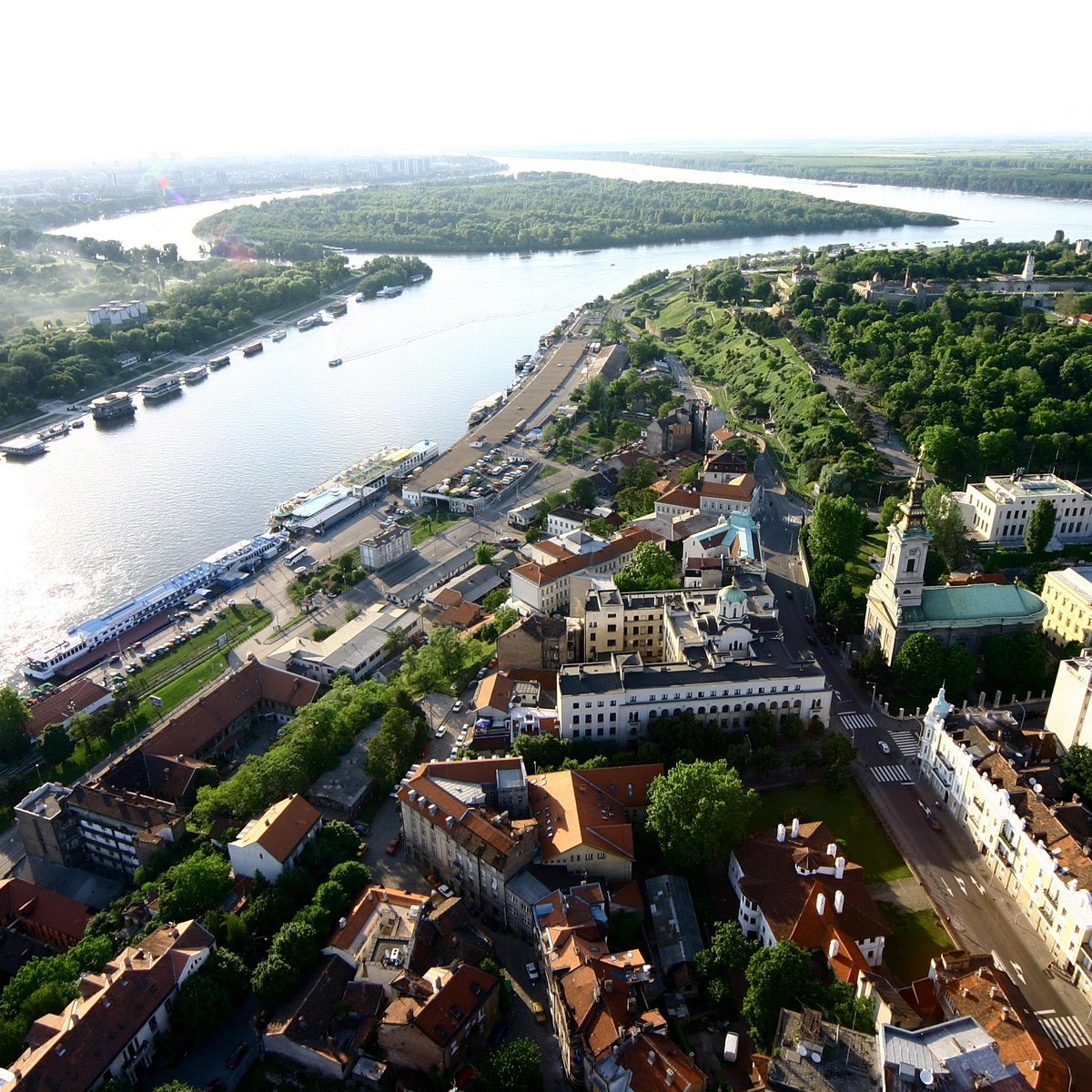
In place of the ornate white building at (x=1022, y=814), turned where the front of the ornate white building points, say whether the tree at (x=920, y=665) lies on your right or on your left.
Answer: on your right

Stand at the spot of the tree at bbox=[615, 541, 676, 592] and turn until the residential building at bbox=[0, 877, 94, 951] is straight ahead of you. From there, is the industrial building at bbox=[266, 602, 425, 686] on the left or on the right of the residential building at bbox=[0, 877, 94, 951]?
right

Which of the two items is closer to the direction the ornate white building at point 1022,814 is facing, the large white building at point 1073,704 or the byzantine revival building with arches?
the byzantine revival building with arches

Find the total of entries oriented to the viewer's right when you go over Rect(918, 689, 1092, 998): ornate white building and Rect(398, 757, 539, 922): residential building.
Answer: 0

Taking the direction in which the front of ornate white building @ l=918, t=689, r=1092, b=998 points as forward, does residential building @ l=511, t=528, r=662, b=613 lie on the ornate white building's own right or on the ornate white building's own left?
on the ornate white building's own right

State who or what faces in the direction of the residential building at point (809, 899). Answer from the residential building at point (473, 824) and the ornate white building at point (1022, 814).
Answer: the ornate white building

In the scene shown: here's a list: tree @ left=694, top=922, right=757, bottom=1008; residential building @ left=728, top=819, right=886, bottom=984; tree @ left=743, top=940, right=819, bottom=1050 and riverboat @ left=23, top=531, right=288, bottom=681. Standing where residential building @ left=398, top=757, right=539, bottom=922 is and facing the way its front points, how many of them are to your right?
1

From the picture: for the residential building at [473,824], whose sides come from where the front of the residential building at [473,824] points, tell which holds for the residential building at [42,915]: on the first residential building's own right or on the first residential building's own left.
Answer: on the first residential building's own right

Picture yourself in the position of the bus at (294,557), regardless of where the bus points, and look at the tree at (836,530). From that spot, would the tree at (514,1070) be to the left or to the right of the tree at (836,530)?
right

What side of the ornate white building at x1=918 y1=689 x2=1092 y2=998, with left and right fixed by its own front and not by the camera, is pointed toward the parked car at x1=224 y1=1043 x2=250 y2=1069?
front

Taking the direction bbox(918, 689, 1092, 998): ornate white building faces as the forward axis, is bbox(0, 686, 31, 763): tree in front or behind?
in front

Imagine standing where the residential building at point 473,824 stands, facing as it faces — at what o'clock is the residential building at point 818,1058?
the residential building at point 818,1058 is roughly at 9 o'clock from the residential building at point 473,824.

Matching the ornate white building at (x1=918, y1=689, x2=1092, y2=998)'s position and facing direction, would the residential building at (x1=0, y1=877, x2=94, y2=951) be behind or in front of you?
in front

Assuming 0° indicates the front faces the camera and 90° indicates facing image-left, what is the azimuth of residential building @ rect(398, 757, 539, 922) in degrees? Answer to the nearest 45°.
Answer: approximately 45°

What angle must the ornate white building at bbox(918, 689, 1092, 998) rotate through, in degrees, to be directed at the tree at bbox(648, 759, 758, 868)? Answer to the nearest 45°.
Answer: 0° — it already faces it

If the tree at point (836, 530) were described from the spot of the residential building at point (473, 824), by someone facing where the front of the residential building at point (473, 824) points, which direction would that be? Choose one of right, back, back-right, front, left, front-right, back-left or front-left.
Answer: back

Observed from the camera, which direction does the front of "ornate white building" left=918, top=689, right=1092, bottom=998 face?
facing the viewer and to the left of the viewer

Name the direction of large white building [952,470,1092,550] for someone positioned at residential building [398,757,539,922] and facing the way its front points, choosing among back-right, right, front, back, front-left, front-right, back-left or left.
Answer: back

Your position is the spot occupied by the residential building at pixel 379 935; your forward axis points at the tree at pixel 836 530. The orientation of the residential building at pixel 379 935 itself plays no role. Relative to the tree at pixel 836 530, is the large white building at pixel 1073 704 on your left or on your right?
right

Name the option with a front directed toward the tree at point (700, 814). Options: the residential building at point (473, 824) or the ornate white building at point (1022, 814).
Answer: the ornate white building

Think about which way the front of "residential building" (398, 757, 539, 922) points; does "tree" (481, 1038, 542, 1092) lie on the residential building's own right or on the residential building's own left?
on the residential building's own left
